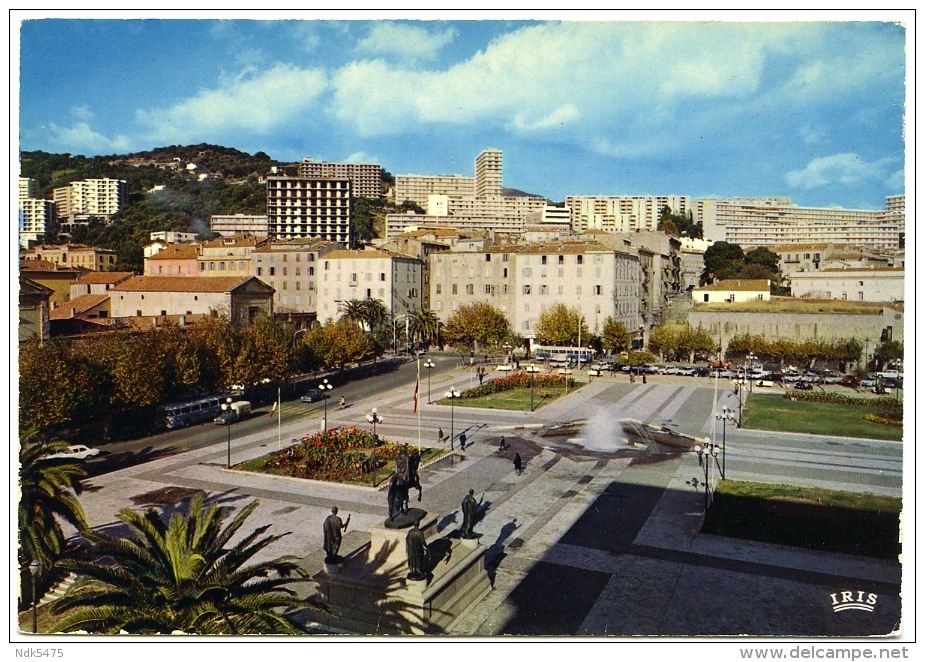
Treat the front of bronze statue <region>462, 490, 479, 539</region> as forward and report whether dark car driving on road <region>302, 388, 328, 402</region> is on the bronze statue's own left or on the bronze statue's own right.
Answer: on the bronze statue's own left

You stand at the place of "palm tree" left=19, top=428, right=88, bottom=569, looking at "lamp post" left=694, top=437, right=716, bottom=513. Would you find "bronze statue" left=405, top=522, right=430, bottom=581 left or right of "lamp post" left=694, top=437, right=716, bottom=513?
right
